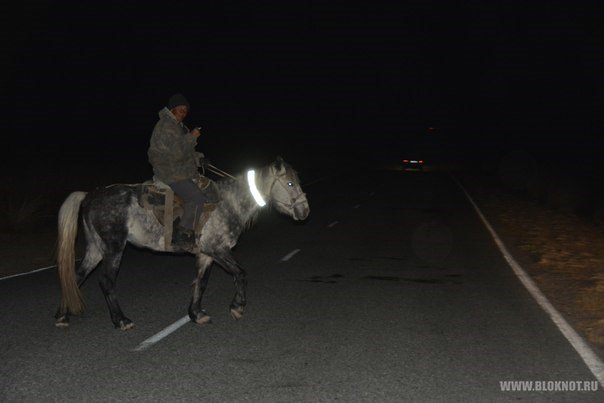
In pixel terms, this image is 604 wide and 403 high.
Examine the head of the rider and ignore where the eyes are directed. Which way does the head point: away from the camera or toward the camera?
toward the camera

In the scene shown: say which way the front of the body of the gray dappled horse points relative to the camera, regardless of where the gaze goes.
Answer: to the viewer's right
